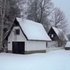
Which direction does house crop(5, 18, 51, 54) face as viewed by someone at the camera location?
facing the viewer and to the left of the viewer
